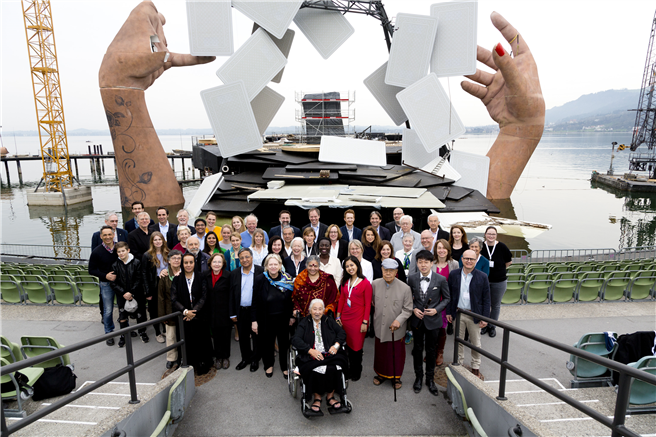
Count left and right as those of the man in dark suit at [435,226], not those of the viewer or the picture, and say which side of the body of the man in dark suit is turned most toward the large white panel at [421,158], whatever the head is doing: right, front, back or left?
back

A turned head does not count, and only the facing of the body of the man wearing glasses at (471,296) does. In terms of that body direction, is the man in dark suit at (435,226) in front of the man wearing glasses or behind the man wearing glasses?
behind

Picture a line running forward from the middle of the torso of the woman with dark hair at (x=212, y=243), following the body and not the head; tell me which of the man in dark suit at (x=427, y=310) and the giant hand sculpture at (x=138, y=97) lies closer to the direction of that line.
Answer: the man in dark suit

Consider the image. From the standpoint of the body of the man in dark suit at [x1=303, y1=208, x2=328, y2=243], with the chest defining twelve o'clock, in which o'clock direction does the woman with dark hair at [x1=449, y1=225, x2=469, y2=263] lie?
The woman with dark hair is roughly at 10 o'clock from the man in dark suit.

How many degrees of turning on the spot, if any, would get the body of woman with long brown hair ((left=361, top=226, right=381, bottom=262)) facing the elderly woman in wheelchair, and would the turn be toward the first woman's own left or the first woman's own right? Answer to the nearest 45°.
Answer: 0° — they already face them

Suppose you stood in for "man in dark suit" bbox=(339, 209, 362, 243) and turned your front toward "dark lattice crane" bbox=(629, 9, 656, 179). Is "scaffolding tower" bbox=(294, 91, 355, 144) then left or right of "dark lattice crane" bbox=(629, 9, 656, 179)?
left

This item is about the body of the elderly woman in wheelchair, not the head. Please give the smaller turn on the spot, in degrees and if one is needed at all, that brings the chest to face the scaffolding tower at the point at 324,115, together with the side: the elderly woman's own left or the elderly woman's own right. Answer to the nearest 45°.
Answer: approximately 180°

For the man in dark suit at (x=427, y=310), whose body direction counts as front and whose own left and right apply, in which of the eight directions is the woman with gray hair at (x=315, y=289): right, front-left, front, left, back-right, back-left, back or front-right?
right
